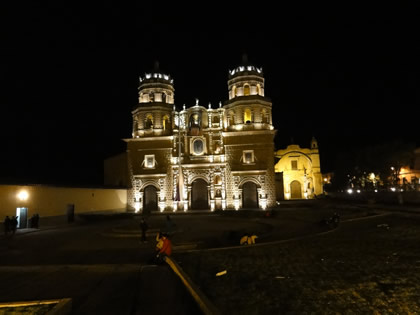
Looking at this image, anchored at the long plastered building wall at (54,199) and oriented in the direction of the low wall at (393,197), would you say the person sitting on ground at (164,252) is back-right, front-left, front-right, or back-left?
front-right

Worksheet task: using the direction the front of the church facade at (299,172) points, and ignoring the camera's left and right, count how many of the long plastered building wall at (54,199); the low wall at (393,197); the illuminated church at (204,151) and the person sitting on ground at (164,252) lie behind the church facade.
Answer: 0

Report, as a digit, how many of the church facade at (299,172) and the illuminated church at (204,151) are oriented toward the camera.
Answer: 2

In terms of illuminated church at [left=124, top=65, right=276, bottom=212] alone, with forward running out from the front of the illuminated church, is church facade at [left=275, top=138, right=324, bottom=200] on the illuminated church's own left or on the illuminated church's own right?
on the illuminated church's own left

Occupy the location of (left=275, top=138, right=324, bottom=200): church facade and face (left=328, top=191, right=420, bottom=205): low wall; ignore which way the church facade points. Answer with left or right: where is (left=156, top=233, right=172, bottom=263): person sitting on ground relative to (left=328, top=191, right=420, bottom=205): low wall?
right

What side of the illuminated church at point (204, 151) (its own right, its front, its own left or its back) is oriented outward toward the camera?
front

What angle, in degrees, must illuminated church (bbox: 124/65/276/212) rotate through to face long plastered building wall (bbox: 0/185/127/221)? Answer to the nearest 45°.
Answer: approximately 45° to its right

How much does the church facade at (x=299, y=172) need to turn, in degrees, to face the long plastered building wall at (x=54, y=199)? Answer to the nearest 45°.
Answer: approximately 45° to its right

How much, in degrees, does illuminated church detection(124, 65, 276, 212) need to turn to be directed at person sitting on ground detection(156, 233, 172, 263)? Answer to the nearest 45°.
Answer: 0° — it already faces them

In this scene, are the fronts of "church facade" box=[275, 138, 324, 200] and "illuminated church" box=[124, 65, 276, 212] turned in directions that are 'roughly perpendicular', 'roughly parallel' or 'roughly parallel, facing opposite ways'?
roughly parallel

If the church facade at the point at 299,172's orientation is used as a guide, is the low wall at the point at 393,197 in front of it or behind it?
in front

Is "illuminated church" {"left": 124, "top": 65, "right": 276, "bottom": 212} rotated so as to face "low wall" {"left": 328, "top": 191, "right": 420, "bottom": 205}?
no

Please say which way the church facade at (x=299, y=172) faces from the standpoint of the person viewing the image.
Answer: facing the viewer
